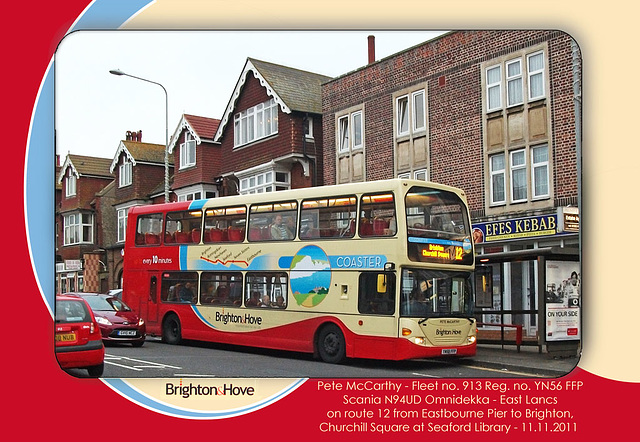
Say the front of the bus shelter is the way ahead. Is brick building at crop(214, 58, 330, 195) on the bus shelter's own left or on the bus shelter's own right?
on the bus shelter's own right

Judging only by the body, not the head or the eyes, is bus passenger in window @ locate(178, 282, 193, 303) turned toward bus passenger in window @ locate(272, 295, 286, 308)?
yes

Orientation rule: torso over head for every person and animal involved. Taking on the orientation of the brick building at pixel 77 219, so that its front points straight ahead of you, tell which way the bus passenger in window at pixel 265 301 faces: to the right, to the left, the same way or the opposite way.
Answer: to the left

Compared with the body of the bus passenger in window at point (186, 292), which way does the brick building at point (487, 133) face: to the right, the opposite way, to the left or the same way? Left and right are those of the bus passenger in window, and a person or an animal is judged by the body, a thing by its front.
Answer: to the right

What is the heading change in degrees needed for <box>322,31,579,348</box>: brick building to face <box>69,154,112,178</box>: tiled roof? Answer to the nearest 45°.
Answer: approximately 45° to its right

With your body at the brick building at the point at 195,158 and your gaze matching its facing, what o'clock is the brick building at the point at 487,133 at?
the brick building at the point at 487,133 is roughly at 8 o'clock from the brick building at the point at 195,158.
